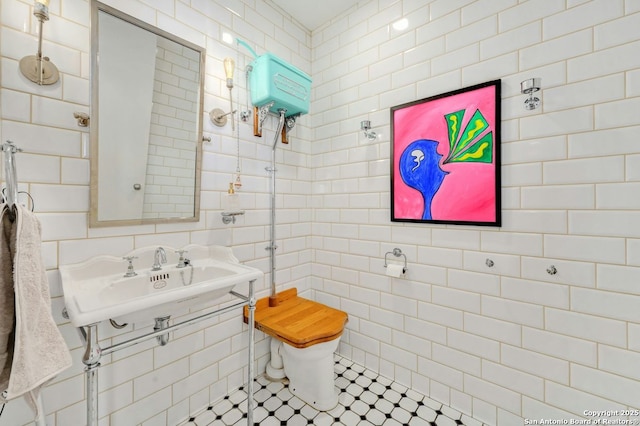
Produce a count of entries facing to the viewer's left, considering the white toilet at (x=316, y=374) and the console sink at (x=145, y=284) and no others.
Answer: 0

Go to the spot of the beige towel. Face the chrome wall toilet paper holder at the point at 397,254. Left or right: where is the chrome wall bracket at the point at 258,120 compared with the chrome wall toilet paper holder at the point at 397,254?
left

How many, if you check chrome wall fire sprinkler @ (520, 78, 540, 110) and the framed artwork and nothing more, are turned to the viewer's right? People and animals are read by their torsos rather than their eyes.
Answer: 0

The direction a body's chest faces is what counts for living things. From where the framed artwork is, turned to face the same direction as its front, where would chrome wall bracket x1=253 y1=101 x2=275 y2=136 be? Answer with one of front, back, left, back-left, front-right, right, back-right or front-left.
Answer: front-right

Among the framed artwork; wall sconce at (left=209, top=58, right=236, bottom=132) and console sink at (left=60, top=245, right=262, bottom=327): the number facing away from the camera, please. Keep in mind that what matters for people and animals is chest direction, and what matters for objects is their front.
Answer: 0

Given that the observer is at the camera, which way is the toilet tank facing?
facing the viewer and to the right of the viewer

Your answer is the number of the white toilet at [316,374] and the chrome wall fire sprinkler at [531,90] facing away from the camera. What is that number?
0

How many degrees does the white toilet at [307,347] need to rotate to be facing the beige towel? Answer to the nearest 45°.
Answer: approximately 90° to its right

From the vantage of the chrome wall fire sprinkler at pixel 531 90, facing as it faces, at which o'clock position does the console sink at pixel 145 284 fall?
The console sink is roughly at 12 o'clock from the chrome wall fire sprinkler.

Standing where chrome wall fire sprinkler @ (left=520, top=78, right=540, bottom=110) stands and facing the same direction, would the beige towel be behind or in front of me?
in front

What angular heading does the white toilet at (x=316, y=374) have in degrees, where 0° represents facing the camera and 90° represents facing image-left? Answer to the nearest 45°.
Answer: approximately 315°

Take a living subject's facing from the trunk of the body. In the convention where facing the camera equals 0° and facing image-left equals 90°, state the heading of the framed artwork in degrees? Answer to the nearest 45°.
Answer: approximately 45°

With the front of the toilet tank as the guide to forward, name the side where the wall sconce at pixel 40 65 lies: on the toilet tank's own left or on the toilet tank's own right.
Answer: on the toilet tank's own right
